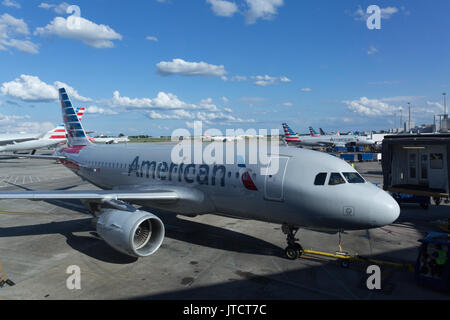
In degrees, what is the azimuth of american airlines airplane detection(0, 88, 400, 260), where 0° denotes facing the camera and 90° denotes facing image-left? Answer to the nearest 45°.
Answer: approximately 315°

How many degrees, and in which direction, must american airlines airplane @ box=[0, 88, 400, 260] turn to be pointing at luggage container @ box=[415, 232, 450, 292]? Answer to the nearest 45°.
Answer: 0° — it already faces it

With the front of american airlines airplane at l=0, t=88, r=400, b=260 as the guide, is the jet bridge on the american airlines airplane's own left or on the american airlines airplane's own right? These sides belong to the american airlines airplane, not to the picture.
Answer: on the american airlines airplane's own left

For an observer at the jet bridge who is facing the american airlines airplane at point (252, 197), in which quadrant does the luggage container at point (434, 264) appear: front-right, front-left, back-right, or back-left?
front-left

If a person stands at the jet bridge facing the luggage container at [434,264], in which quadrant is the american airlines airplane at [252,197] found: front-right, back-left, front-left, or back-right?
front-right
